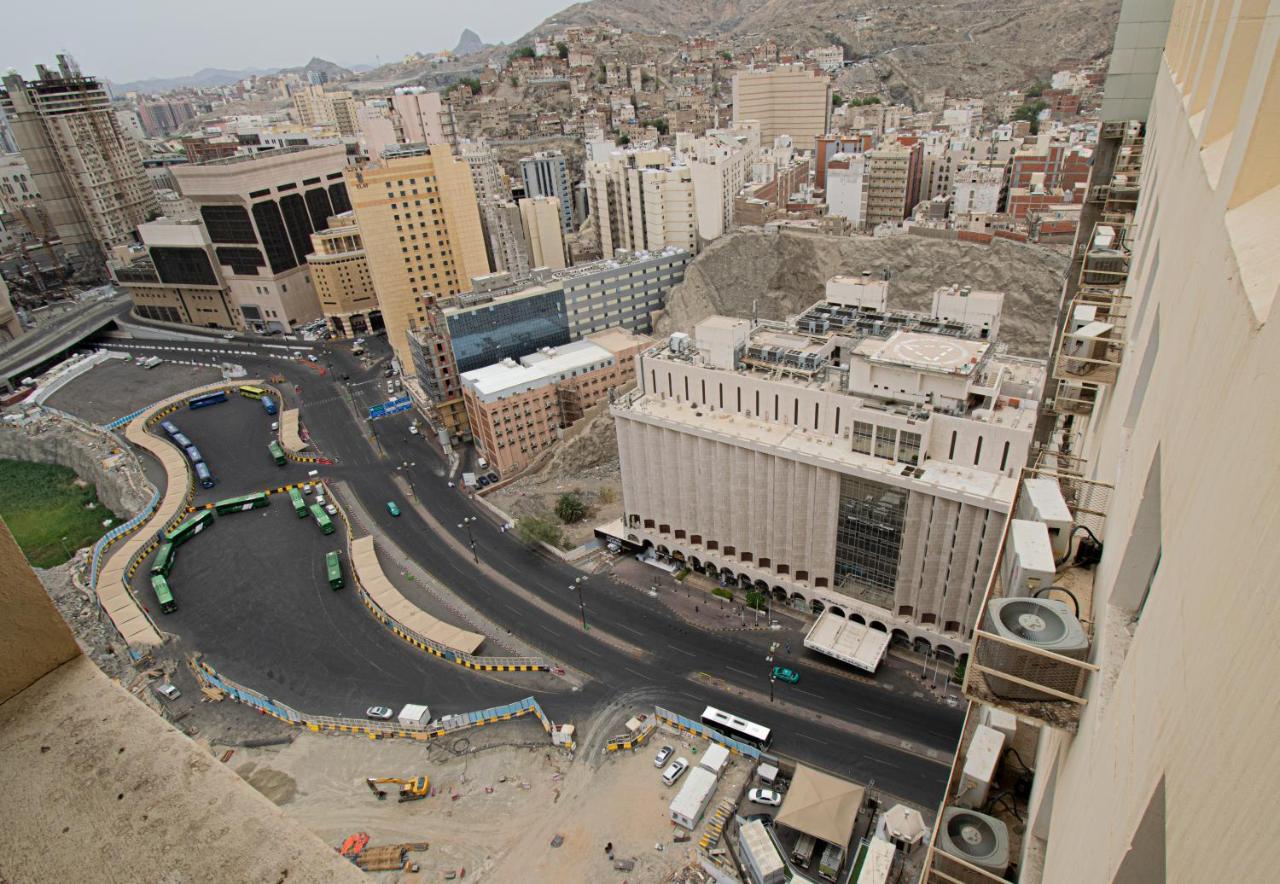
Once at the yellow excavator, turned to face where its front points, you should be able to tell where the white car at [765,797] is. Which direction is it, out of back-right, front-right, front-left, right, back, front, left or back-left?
back-left

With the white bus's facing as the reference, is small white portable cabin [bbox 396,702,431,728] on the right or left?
on its right

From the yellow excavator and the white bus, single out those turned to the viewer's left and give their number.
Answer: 1

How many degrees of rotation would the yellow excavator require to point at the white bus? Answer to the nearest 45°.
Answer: approximately 135° to its left

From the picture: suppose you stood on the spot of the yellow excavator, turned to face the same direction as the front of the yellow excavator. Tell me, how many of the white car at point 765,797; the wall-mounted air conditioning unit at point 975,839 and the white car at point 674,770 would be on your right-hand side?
0

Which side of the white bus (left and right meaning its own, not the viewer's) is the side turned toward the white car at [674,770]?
right

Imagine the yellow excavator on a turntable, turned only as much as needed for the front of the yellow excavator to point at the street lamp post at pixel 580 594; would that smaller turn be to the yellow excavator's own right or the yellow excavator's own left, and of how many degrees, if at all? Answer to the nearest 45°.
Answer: approximately 135° to the yellow excavator's own right

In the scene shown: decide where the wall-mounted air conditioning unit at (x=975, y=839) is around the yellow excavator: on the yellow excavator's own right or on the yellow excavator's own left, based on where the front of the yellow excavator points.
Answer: on the yellow excavator's own left

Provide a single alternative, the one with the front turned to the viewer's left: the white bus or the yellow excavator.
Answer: the yellow excavator

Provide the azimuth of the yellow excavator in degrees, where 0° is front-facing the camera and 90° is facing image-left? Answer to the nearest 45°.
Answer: approximately 90°

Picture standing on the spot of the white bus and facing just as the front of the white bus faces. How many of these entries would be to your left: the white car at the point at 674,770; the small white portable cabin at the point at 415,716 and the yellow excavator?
0
